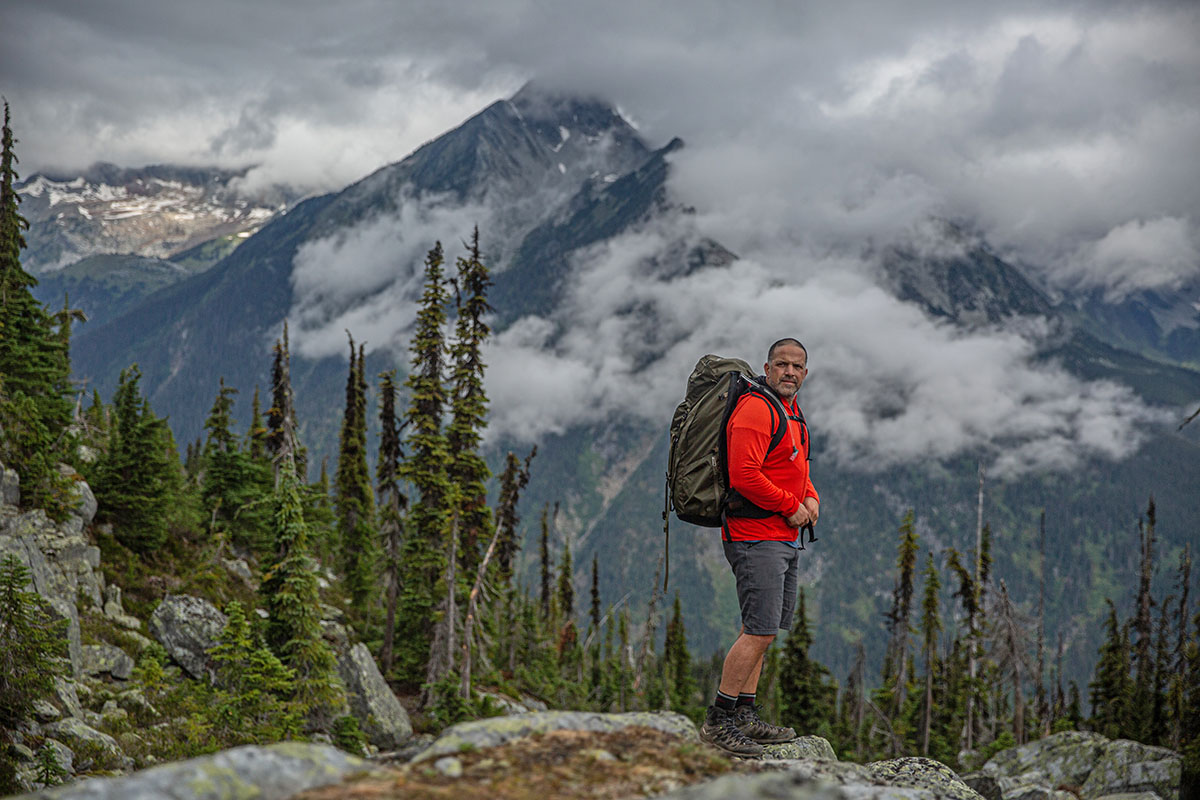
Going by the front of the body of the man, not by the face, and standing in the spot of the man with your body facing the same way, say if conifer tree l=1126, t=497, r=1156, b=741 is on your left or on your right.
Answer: on your left

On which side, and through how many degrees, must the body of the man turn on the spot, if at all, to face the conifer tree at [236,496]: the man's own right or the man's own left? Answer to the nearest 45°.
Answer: approximately 135° to the man's own left

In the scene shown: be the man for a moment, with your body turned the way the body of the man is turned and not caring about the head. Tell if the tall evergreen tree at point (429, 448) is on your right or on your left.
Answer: on your left

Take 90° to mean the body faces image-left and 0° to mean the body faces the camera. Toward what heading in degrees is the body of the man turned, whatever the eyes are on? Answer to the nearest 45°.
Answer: approximately 270°
